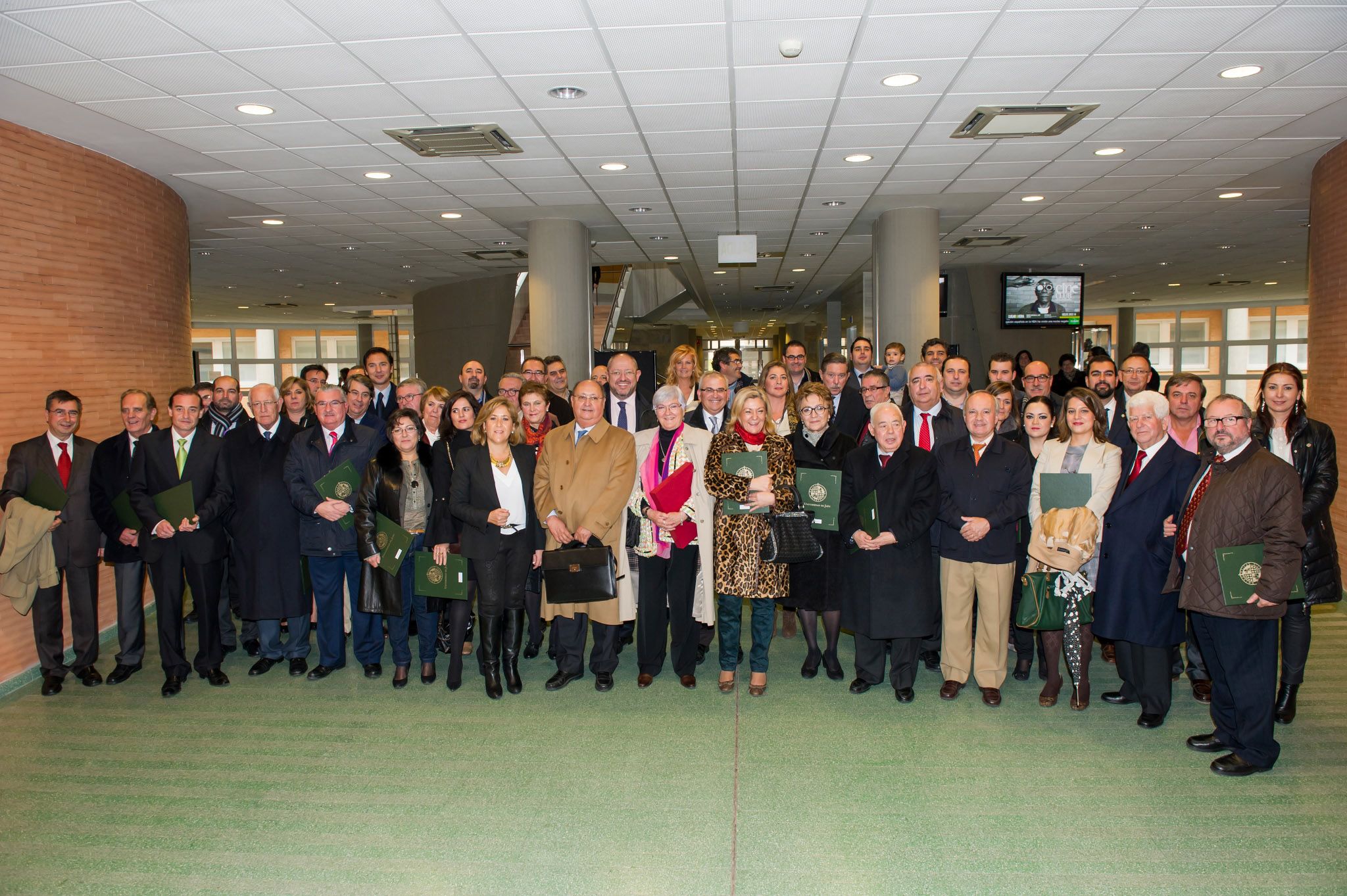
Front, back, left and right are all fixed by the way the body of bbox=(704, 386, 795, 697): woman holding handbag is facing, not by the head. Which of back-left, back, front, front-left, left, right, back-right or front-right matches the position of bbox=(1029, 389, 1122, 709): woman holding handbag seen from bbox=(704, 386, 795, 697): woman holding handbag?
left

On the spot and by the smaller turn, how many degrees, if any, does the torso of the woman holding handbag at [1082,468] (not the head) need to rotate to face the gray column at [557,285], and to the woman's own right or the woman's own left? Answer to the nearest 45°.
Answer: approximately 135° to the woman's own right

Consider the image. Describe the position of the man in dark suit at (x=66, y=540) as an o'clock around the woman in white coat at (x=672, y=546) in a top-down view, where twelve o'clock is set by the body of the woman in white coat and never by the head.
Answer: The man in dark suit is roughly at 3 o'clock from the woman in white coat.

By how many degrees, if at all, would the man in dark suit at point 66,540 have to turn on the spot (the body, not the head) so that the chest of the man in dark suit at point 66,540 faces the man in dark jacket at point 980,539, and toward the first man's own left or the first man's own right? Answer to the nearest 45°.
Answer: approximately 45° to the first man's own left

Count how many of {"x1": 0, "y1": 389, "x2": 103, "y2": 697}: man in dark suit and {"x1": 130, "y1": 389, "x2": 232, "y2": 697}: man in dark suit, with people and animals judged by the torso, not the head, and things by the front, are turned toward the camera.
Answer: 2

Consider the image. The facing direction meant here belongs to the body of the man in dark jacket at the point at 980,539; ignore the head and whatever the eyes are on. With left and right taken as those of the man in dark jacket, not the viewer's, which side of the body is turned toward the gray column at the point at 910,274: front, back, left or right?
back

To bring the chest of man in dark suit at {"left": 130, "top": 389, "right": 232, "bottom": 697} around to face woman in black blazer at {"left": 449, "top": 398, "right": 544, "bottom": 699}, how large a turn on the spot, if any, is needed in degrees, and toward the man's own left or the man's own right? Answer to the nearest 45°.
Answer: approximately 45° to the man's own left

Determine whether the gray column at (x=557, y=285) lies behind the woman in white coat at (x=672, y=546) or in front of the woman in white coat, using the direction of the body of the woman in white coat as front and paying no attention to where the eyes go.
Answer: behind

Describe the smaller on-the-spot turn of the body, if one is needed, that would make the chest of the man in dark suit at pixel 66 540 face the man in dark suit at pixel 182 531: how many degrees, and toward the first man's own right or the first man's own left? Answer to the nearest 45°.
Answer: approximately 45° to the first man's own left

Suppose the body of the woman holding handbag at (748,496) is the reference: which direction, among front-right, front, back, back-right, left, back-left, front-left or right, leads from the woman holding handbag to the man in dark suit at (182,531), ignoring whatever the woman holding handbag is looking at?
right

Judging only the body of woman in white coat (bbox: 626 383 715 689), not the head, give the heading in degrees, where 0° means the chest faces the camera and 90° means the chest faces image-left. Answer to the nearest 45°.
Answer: approximately 0°
